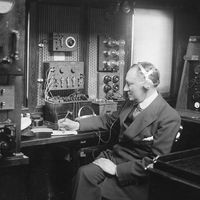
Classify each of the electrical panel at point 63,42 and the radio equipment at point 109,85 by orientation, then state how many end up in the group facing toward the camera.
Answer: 2

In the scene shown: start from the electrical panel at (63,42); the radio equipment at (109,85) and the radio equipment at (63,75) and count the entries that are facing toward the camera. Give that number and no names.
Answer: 3

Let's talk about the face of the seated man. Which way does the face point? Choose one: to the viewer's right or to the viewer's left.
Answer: to the viewer's left

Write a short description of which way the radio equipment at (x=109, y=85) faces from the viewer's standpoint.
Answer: facing the viewer

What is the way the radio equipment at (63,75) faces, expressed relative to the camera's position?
facing the viewer

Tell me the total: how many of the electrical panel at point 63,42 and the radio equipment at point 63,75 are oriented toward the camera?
2
